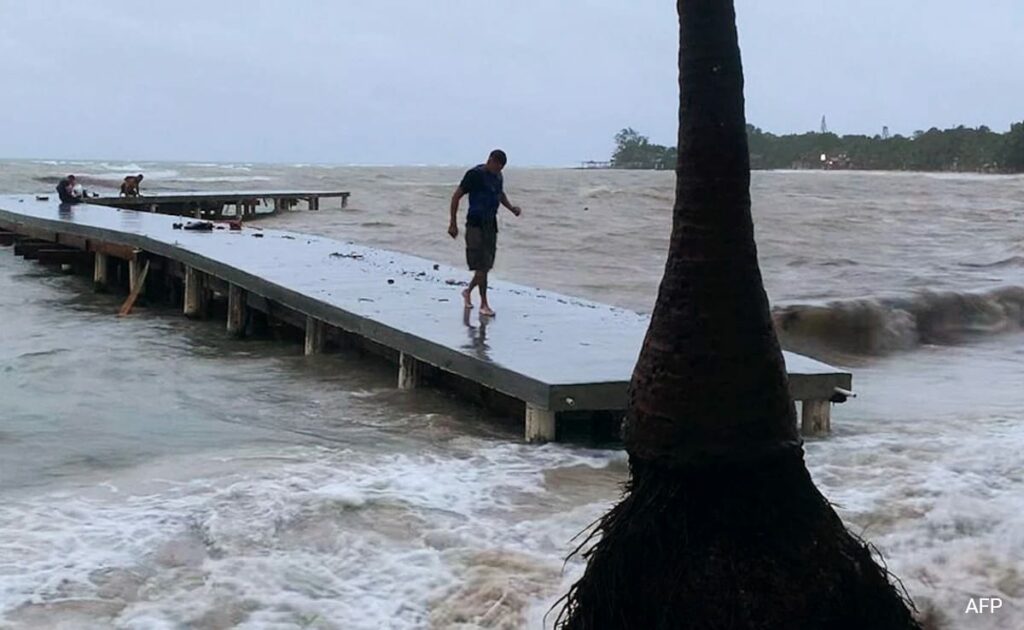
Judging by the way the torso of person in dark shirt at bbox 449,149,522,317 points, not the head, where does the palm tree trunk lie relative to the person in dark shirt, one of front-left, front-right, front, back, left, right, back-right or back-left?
front-right

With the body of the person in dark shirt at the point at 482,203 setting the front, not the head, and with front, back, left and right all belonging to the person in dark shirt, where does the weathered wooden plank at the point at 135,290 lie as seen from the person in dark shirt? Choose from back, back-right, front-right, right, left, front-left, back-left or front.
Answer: back

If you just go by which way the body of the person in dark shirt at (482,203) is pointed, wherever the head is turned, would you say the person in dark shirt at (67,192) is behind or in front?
behind

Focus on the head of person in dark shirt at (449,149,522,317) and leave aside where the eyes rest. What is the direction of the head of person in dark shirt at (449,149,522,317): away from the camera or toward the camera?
toward the camera

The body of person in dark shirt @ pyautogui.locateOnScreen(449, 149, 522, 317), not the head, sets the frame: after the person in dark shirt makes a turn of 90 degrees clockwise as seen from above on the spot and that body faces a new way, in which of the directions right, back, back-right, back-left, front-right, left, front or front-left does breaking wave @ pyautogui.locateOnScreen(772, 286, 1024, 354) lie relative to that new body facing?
back
